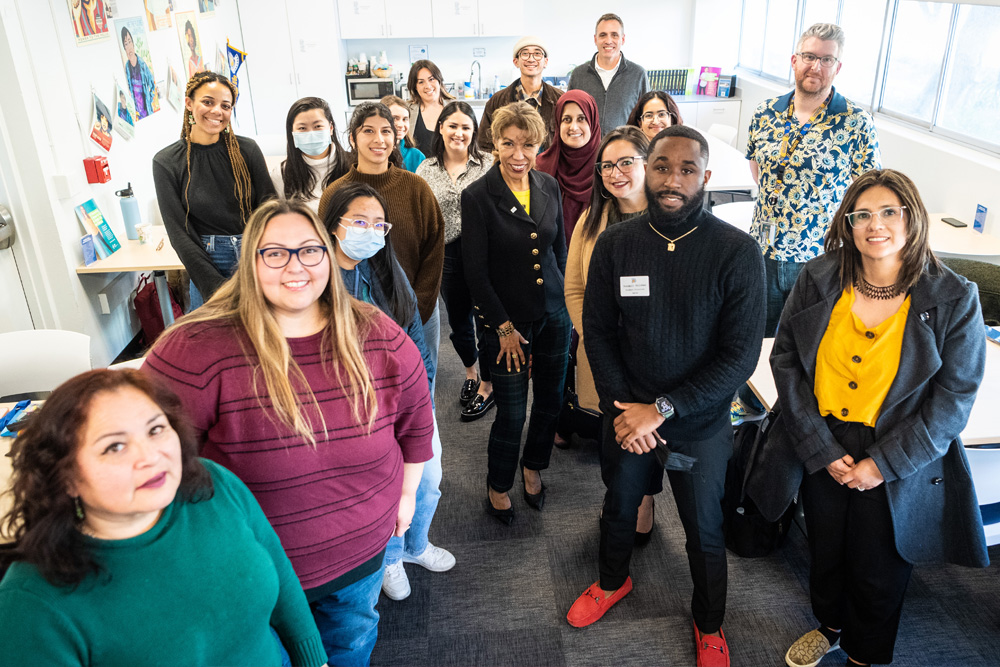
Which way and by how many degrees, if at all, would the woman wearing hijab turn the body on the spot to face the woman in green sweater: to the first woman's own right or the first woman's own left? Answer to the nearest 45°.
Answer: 0° — they already face them

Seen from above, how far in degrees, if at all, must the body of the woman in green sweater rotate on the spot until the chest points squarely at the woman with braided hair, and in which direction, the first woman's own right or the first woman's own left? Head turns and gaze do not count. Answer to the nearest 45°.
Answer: approximately 135° to the first woman's own left

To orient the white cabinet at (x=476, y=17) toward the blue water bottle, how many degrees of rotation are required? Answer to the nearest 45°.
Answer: approximately 45° to its right

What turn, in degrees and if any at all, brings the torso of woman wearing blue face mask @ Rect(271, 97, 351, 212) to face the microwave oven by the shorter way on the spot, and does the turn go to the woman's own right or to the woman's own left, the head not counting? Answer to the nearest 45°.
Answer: approximately 180°

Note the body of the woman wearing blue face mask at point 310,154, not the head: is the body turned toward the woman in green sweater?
yes

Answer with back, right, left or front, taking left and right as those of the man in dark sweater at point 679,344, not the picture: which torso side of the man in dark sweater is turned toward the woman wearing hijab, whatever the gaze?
back

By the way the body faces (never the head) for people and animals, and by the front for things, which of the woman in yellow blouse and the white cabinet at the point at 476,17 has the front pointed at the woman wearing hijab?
the white cabinet

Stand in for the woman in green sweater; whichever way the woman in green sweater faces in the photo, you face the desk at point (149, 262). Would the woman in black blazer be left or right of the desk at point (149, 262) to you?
right
